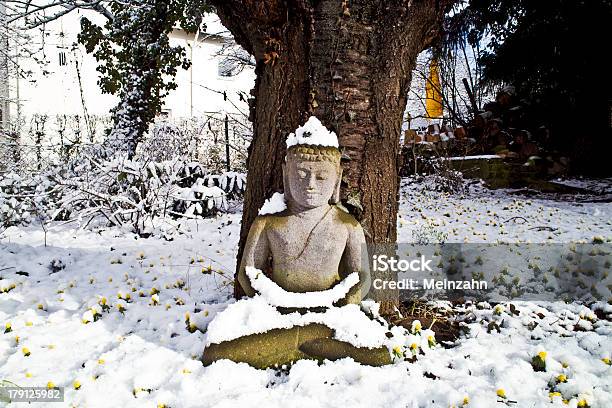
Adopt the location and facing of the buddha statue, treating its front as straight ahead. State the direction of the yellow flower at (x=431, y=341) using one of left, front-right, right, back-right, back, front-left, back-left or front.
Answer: left

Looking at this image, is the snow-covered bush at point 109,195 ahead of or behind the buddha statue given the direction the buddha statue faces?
behind

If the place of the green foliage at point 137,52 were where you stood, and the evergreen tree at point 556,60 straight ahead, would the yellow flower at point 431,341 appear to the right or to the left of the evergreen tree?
right

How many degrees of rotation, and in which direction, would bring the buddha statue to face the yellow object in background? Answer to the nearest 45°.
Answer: approximately 180°

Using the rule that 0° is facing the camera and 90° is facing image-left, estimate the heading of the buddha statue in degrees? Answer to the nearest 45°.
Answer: approximately 0°

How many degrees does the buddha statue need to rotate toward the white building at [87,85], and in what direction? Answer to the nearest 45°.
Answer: approximately 135° to its right

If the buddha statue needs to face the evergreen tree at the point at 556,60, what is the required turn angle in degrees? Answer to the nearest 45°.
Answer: approximately 135° to its left

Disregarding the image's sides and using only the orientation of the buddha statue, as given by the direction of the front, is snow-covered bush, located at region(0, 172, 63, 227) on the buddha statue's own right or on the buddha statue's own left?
on the buddha statue's own right

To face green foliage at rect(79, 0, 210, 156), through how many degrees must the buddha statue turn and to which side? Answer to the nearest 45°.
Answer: approximately 135° to its right
